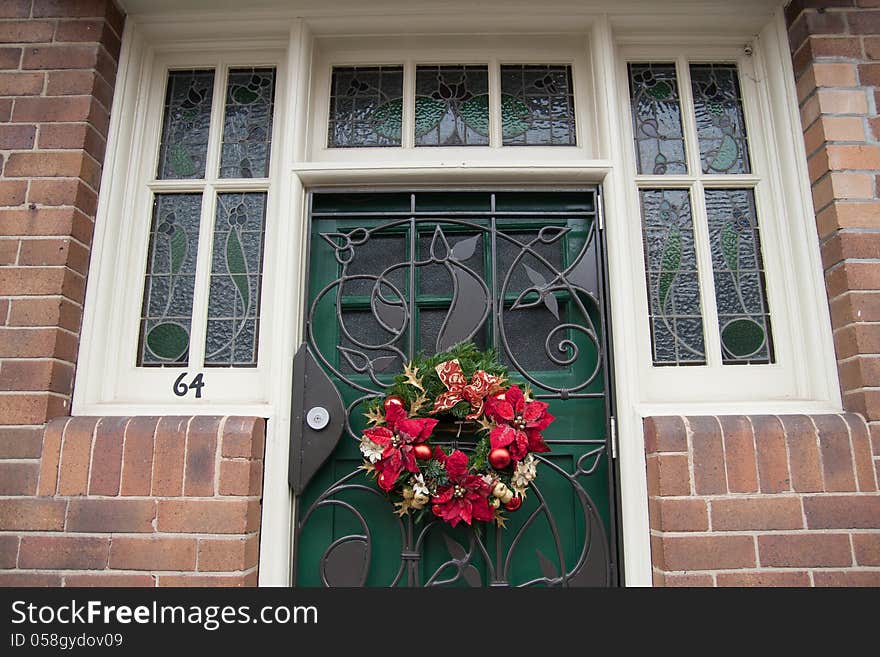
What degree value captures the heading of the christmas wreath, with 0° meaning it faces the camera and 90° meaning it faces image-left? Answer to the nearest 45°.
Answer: approximately 0°

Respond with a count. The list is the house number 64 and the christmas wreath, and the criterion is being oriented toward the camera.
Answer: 2

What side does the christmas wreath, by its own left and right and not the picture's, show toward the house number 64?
right

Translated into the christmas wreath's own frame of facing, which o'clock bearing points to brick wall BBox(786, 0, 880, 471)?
The brick wall is roughly at 9 o'clock from the christmas wreath.

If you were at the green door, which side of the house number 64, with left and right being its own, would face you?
left

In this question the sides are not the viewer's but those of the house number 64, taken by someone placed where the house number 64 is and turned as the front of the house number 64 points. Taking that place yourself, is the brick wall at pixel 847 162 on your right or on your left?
on your left

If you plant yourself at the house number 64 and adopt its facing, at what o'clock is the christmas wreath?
The christmas wreath is roughly at 10 o'clock from the house number 64.
